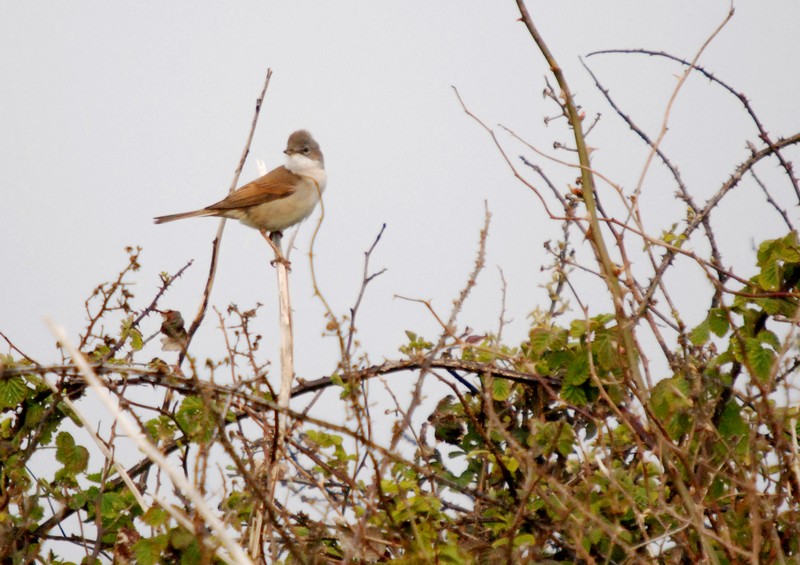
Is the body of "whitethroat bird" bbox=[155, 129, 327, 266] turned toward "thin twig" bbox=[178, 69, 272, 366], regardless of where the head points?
no

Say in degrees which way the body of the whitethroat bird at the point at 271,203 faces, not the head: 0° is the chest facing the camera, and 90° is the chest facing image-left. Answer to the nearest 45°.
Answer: approximately 270°
